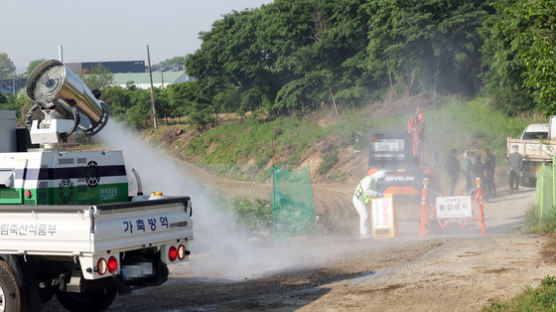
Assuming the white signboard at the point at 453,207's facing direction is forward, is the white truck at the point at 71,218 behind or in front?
in front

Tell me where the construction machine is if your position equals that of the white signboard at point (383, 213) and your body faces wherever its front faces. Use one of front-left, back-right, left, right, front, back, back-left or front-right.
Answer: back

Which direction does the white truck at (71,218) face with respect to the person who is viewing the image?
facing away from the viewer and to the left of the viewer

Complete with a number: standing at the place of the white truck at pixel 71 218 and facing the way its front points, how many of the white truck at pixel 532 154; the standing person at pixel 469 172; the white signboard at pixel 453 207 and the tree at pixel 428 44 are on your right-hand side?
4

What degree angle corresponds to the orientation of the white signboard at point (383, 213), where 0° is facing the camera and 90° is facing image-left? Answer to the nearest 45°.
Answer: approximately 0°

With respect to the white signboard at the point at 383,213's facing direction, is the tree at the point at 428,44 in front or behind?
behind

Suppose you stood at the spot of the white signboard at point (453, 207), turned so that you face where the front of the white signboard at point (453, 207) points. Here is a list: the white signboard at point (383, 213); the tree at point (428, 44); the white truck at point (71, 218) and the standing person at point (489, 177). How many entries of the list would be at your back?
2

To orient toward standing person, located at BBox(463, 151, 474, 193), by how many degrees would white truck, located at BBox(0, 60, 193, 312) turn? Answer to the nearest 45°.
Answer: approximately 90° to its right

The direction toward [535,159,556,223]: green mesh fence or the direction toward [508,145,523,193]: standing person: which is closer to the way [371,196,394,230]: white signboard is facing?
the green mesh fence

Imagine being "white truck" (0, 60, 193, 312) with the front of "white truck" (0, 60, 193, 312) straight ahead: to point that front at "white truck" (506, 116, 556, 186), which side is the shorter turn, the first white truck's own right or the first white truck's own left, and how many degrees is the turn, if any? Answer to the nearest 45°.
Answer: approximately 90° to the first white truck's own right
